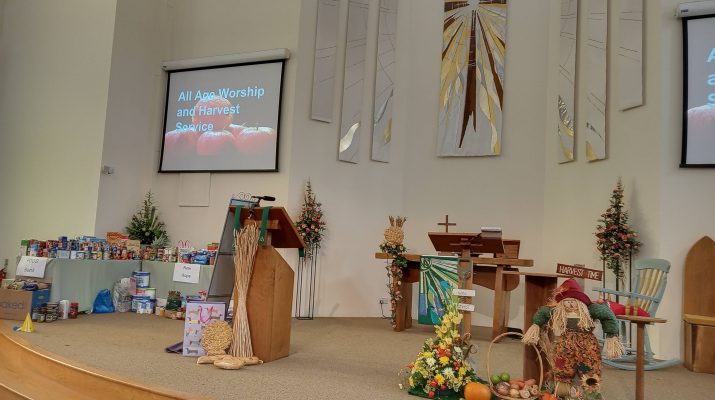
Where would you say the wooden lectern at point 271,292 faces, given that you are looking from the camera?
facing the viewer and to the left of the viewer

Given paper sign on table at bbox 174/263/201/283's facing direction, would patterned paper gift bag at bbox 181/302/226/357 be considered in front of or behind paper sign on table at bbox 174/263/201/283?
in front

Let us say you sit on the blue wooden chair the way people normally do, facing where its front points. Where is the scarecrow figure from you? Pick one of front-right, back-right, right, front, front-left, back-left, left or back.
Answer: front-left

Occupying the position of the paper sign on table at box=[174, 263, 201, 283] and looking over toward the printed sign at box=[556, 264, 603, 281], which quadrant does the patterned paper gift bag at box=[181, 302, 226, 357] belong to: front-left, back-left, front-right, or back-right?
front-right

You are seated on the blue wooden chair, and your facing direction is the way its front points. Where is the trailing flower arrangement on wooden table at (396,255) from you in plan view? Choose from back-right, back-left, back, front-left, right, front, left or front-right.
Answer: front-right

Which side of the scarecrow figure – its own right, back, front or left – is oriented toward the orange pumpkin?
right

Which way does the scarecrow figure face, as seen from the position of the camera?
facing the viewer

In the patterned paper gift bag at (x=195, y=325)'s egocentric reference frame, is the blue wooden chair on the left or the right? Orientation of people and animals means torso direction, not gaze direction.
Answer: on its left

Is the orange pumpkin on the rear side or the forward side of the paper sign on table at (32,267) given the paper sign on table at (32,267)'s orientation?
on the forward side

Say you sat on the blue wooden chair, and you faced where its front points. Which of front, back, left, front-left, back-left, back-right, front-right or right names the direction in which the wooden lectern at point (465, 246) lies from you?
front

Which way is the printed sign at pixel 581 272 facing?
toward the camera

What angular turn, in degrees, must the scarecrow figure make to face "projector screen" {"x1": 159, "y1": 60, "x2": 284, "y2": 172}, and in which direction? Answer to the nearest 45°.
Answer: approximately 135° to its right

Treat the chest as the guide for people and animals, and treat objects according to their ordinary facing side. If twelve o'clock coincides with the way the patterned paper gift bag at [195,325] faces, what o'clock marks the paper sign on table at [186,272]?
The paper sign on table is roughly at 6 o'clock from the patterned paper gift bag.

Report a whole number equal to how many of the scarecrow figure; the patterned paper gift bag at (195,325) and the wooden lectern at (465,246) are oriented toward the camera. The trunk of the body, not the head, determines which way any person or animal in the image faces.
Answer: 3

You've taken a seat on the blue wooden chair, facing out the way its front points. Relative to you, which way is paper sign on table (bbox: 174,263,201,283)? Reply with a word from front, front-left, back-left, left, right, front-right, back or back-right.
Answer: front-right

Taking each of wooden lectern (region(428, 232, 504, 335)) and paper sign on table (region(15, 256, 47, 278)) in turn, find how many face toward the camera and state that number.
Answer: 2

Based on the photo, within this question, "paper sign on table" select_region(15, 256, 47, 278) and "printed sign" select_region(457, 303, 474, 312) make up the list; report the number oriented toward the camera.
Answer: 2

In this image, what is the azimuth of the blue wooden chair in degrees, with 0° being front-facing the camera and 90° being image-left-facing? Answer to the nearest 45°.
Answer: approximately 45°

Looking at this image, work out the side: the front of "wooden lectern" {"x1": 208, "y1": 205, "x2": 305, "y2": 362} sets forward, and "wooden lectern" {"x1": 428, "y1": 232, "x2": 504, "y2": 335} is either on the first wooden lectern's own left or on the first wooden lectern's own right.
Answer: on the first wooden lectern's own left
